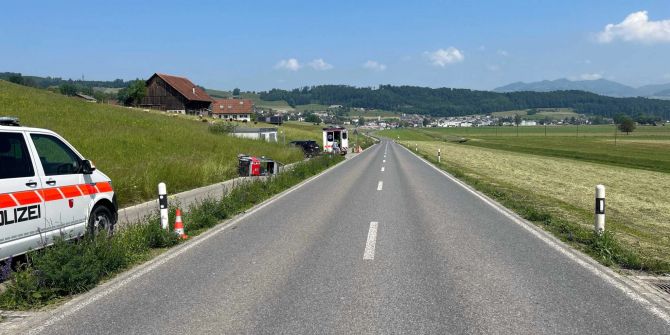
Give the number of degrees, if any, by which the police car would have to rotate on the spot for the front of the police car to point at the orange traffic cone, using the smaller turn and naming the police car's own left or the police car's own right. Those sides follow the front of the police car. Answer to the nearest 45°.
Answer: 0° — it already faces it

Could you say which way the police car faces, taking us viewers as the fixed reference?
facing away from the viewer and to the right of the viewer

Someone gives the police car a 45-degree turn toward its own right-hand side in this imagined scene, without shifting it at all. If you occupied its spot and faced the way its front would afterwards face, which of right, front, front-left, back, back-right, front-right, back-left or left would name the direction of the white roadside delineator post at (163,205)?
front-left

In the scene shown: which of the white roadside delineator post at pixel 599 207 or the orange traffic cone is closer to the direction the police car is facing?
the orange traffic cone
